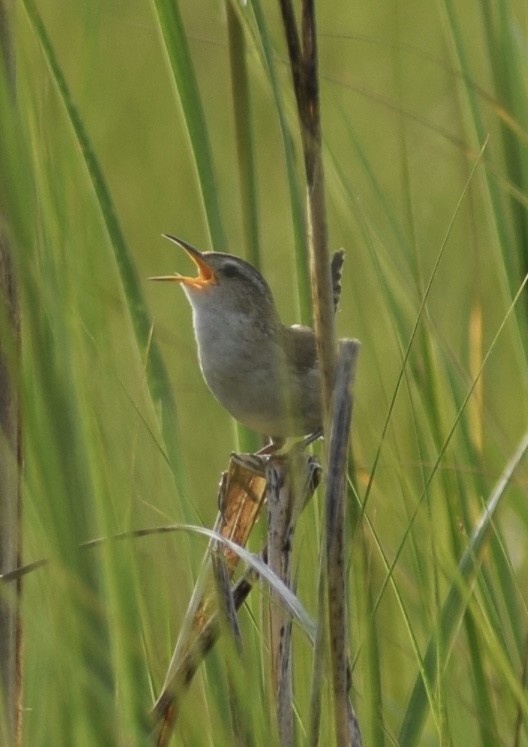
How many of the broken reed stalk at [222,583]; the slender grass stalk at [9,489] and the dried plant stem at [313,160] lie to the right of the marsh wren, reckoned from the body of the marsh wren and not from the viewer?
0

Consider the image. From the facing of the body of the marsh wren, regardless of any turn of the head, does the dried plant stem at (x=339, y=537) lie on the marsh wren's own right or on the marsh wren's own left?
on the marsh wren's own left

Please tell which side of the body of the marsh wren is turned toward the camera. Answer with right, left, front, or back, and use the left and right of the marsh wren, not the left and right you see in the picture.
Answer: left

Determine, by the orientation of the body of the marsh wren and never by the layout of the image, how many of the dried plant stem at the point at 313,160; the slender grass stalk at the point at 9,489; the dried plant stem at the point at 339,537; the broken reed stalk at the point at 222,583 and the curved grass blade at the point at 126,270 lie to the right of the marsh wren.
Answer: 0
